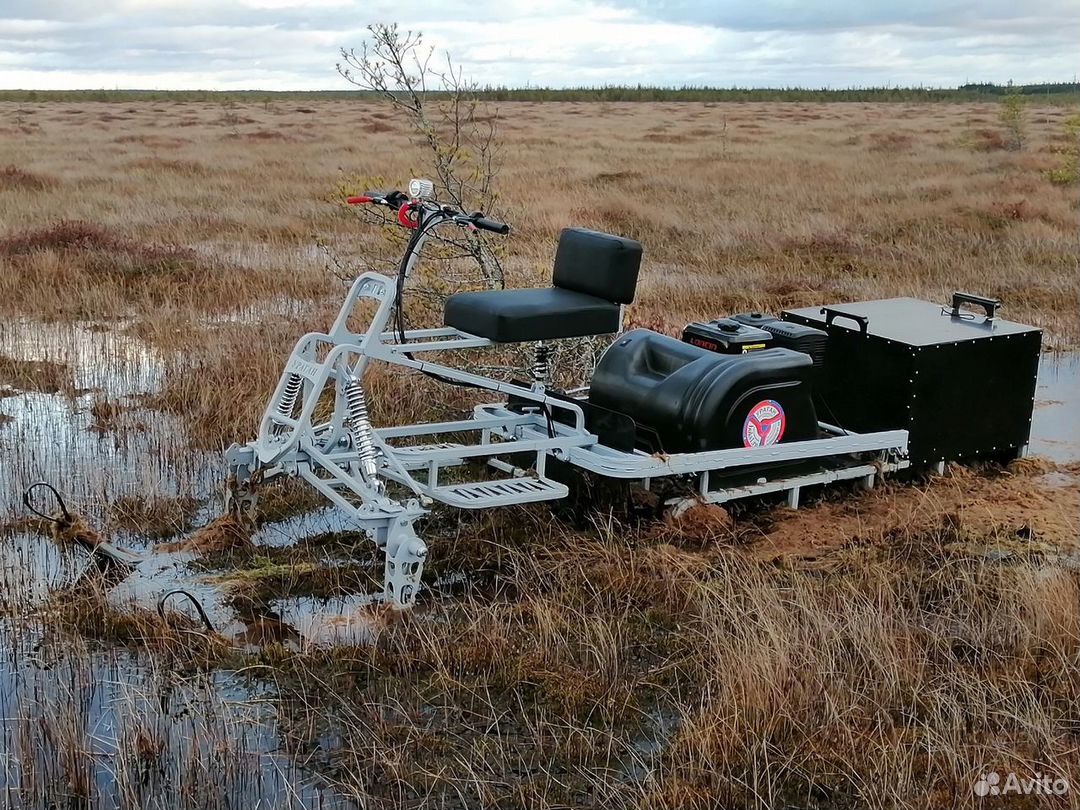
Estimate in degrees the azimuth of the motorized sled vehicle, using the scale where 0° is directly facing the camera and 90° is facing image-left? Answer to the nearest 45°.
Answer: approximately 45°

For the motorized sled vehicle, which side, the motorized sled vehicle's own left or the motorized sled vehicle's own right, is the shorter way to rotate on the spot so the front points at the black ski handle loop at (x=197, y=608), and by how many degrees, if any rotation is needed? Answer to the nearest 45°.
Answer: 0° — it already faces it
